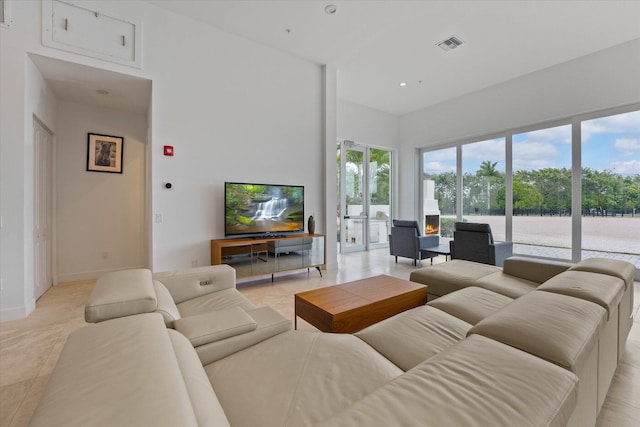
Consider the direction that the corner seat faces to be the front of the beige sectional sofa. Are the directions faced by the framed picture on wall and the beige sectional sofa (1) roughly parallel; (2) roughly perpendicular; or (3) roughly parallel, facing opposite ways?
roughly parallel, facing opposite ways

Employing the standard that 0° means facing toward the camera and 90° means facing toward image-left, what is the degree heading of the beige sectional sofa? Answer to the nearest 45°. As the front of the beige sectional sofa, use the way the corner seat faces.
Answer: approximately 135°

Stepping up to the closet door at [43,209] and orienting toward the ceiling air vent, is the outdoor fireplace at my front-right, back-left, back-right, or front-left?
front-left

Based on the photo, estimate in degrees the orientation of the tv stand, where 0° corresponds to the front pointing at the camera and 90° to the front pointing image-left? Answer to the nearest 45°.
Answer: approximately 315°

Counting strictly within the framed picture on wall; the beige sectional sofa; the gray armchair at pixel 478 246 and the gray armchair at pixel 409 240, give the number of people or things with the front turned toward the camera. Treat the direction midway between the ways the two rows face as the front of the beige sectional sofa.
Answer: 1

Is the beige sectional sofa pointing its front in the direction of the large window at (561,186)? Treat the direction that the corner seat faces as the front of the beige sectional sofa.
no

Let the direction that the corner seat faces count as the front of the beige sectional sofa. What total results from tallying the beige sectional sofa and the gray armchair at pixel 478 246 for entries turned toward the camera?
0

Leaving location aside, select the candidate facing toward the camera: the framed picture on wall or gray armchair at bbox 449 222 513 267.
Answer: the framed picture on wall

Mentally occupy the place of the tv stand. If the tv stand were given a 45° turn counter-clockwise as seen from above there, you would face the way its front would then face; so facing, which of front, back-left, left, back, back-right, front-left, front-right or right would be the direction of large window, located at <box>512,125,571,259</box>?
front

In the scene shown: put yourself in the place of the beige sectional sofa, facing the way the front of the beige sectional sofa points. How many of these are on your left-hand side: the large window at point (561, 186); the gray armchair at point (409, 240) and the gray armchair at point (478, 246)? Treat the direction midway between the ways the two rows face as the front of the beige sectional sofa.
0

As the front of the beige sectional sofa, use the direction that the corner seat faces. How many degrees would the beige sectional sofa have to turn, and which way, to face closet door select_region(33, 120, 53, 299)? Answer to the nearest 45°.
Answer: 0° — it already faces it

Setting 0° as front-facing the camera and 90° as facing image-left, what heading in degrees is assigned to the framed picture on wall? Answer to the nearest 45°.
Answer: approximately 0°
